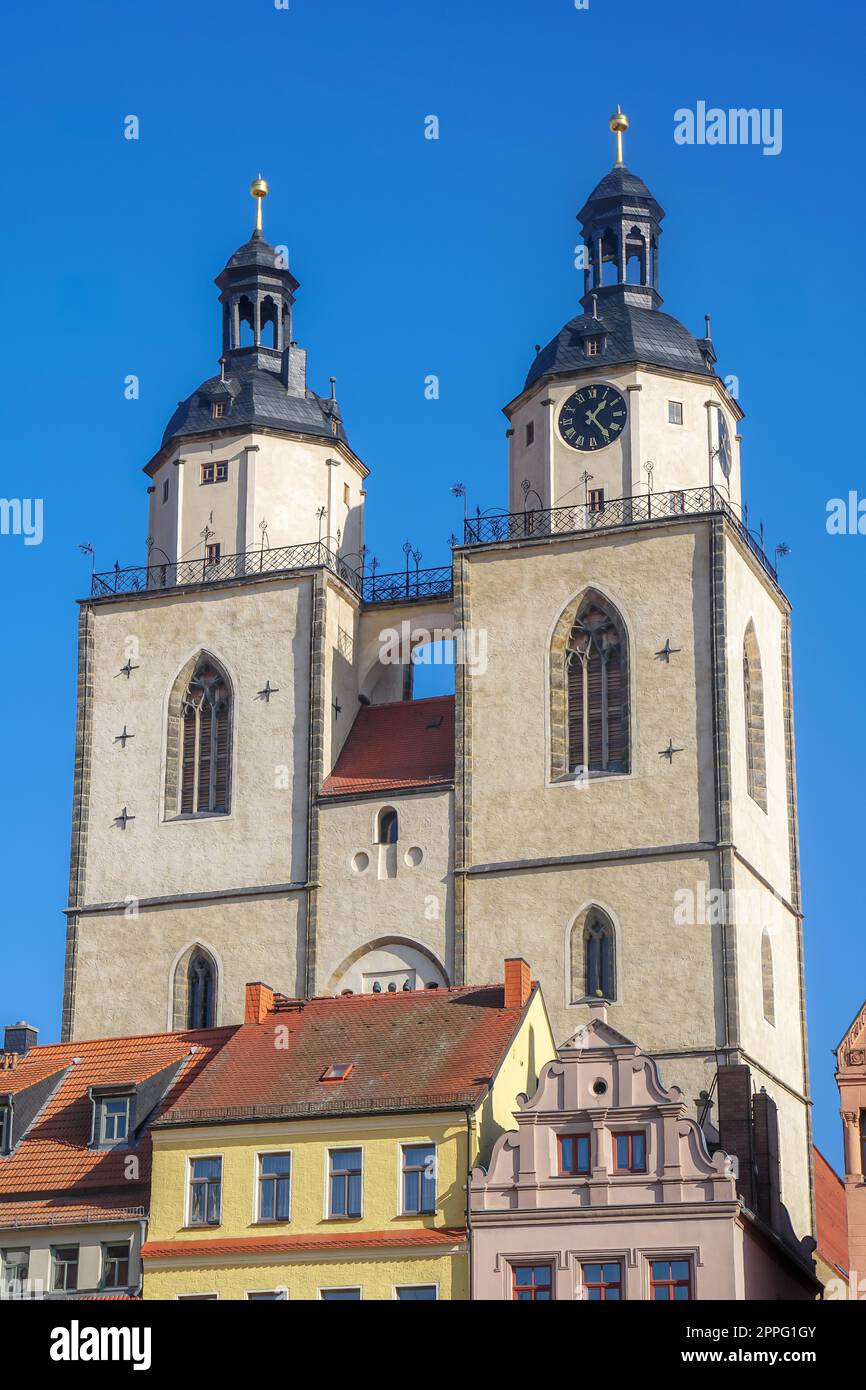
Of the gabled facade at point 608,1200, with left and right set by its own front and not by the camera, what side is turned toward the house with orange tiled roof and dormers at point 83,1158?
right

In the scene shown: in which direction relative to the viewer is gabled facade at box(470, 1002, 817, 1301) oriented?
toward the camera

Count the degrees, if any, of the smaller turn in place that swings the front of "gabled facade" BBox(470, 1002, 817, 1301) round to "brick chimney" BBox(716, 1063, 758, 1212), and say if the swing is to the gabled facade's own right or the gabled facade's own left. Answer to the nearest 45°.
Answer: approximately 180°
